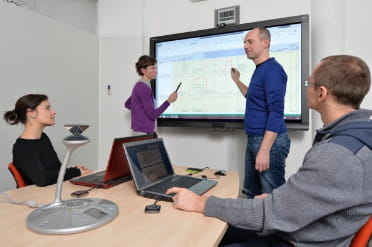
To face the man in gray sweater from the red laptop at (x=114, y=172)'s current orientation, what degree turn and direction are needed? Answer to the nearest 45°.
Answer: approximately 180°

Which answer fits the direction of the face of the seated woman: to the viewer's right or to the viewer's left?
to the viewer's right

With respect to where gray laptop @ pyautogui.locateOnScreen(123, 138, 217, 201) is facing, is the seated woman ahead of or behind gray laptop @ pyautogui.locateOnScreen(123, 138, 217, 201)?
behind

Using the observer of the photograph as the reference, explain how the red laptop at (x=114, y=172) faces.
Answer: facing away from the viewer and to the left of the viewer

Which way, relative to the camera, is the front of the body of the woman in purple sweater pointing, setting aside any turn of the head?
to the viewer's right

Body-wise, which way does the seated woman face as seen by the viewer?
to the viewer's right

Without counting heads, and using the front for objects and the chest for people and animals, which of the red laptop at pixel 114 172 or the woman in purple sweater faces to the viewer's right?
the woman in purple sweater

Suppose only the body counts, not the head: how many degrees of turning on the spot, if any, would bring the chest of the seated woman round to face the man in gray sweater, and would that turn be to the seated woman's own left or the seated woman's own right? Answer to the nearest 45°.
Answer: approximately 45° to the seated woman's own right

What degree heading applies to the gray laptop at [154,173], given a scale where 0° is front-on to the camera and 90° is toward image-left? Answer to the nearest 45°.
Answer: approximately 315°

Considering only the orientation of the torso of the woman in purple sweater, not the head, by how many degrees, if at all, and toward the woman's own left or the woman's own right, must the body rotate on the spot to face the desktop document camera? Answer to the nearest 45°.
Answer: approximately 90° to the woman's own right

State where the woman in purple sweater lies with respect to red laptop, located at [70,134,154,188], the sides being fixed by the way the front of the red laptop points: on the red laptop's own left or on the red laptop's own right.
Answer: on the red laptop's own right
